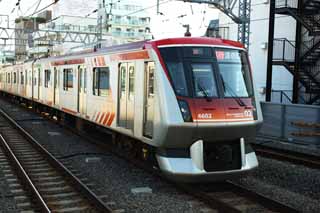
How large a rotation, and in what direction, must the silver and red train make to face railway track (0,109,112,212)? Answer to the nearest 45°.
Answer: approximately 135° to its right

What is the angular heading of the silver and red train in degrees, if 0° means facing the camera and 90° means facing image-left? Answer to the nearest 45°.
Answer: approximately 315°

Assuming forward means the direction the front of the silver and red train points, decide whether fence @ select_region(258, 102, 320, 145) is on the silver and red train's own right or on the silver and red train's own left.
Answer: on the silver and red train's own left

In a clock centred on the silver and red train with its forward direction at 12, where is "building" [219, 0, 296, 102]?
The building is roughly at 8 o'clock from the silver and red train.
